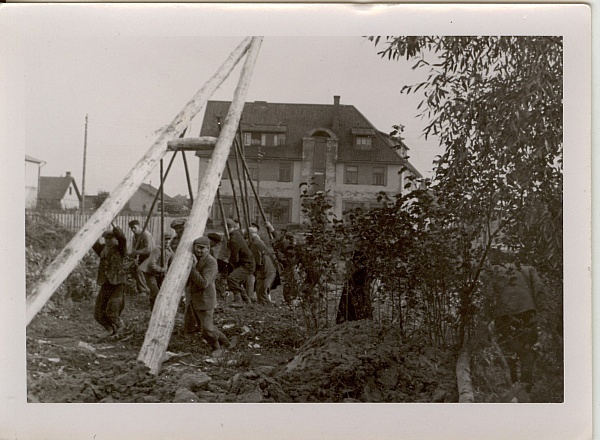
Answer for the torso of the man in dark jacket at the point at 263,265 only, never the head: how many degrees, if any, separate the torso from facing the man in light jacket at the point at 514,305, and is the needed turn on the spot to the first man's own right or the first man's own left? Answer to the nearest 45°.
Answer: approximately 180°

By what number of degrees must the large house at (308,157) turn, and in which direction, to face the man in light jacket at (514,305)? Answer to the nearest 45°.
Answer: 0° — it already faces them

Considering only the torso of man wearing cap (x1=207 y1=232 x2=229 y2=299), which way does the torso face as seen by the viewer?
to the viewer's left

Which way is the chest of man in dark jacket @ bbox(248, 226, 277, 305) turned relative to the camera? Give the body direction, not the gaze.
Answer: to the viewer's left

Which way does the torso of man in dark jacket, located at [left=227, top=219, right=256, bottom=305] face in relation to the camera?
to the viewer's left
